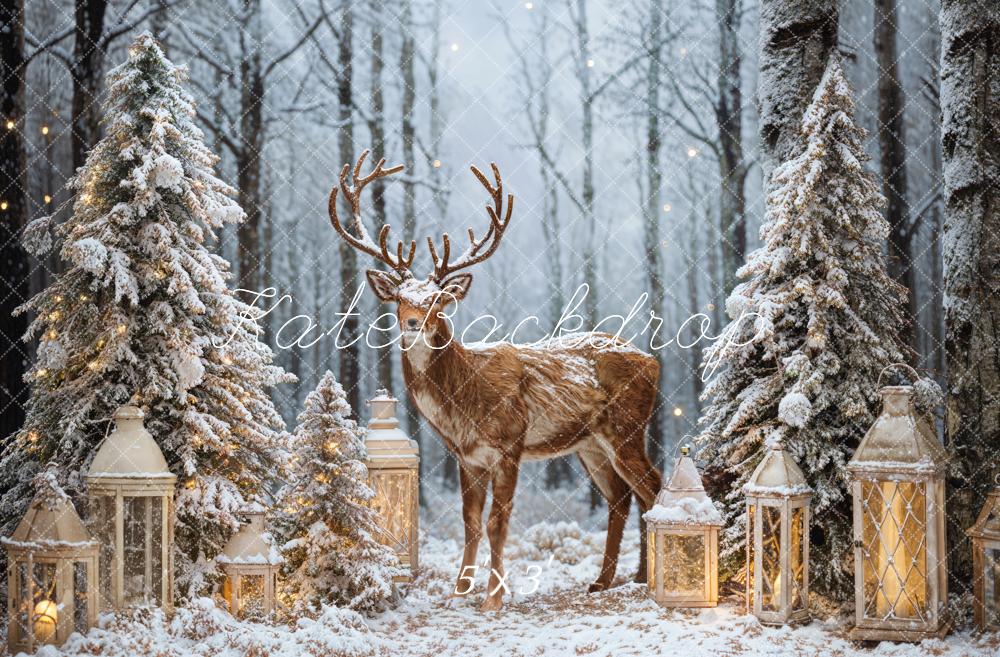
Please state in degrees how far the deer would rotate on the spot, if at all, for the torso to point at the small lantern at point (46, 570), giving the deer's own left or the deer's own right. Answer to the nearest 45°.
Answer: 0° — it already faces it

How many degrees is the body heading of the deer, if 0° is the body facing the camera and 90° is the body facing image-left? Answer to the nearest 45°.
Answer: approximately 45°

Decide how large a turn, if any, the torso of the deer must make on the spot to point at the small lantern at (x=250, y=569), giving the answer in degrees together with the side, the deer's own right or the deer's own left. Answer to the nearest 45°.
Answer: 0° — it already faces it

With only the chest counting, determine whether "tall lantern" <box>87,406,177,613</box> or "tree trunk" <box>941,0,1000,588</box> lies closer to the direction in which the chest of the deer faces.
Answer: the tall lantern

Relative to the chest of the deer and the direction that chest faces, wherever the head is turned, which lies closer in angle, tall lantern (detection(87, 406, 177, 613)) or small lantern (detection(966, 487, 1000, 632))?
the tall lantern

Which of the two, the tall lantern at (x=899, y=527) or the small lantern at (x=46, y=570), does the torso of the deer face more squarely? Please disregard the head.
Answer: the small lantern

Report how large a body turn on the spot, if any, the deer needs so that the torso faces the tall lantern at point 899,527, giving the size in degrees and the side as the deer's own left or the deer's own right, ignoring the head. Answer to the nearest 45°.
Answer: approximately 90° to the deer's own left

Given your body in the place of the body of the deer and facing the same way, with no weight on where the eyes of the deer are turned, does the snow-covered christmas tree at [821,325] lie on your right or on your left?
on your left
